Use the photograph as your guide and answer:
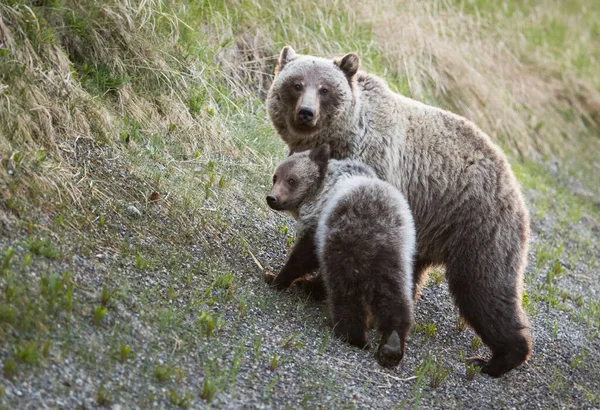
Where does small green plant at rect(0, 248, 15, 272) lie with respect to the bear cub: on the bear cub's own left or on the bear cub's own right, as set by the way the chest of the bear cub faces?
on the bear cub's own left

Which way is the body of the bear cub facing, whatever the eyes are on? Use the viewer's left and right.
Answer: facing away from the viewer and to the left of the viewer

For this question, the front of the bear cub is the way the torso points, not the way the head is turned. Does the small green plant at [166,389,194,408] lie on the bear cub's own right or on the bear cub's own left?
on the bear cub's own left

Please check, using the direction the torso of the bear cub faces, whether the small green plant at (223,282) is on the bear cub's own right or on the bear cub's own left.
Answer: on the bear cub's own left

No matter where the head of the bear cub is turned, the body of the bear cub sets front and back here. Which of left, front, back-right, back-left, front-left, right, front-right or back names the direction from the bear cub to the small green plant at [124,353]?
left

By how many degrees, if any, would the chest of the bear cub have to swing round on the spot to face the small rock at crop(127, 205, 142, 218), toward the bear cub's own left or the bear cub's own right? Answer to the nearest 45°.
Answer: approximately 45° to the bear cub's own left

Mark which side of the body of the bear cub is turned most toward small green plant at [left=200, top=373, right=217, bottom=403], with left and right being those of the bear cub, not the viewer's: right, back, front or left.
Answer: left

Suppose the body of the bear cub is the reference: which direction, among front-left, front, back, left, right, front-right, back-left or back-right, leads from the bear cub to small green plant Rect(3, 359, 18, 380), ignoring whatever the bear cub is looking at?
left

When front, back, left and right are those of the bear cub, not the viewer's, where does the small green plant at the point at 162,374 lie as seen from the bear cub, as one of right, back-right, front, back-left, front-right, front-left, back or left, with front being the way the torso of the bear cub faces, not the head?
left

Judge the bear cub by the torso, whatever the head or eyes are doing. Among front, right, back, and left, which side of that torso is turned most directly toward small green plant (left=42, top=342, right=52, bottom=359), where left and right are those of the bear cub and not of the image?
left

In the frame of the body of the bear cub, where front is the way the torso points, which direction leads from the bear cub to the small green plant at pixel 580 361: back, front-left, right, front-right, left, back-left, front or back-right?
back-right

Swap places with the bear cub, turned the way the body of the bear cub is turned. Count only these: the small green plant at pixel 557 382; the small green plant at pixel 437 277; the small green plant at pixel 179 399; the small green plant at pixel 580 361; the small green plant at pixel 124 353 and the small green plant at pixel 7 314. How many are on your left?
3

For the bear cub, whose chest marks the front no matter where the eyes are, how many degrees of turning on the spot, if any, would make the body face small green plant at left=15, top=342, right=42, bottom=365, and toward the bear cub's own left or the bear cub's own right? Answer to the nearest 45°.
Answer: approximately 90° to the bear cub's own left

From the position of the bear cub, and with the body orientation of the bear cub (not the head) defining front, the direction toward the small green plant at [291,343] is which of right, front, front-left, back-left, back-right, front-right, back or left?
left

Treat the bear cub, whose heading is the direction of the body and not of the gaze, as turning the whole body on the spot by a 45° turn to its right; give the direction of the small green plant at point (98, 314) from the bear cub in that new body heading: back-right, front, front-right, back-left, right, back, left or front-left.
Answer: back-left

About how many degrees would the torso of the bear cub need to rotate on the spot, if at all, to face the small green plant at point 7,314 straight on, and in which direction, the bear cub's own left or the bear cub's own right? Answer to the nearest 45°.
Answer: approximately 90° to the bear cub's own left

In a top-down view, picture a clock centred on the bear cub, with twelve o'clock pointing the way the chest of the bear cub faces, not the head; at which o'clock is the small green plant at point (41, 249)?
The small green plant is roughly at 10 o'clock from the bear cub.
